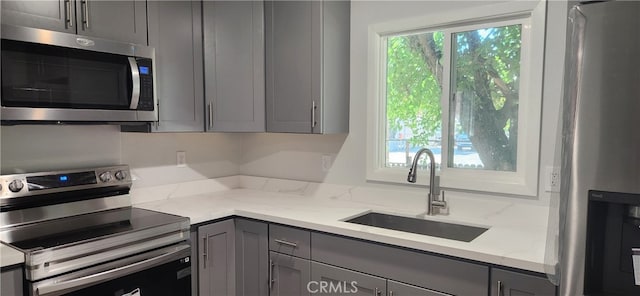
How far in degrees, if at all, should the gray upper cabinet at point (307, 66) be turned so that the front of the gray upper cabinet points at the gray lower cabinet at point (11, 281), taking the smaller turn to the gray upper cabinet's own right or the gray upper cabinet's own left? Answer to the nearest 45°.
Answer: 0° — it already faces it

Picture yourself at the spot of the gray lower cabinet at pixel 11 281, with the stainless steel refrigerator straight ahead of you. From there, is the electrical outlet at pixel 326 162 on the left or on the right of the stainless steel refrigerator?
left

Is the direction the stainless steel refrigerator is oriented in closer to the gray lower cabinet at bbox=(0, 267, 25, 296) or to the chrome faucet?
the gray lower cabinet

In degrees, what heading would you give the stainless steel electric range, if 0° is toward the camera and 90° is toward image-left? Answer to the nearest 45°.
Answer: approximately 315°

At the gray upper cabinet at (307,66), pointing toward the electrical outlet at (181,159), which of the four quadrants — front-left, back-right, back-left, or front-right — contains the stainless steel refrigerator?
back-left

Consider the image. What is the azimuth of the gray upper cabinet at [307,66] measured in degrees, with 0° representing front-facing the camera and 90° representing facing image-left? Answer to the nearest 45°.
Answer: approximately 45°
